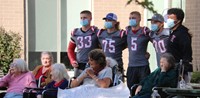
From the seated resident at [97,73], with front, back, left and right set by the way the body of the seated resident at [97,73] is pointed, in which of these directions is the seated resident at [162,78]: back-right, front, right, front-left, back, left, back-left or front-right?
back-left

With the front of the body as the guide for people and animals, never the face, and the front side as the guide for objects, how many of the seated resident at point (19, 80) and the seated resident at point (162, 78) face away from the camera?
0

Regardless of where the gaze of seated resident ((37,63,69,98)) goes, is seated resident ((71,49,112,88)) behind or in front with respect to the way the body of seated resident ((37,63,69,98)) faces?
behind

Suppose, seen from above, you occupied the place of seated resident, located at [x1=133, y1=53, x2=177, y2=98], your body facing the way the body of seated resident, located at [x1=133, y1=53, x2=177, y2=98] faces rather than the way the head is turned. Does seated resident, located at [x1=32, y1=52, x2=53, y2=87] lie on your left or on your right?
on your right

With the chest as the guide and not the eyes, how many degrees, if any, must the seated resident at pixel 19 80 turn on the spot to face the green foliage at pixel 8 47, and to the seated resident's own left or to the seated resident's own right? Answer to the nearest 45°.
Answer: approximately 135° to the seated resident's own right

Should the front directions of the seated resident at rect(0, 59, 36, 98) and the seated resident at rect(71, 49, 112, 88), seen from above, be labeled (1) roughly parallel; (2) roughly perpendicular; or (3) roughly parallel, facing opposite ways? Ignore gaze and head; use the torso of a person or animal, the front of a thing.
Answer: roughly parallel

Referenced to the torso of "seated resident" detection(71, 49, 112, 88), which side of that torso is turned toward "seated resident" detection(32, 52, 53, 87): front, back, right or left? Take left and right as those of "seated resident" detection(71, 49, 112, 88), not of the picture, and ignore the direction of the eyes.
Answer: right

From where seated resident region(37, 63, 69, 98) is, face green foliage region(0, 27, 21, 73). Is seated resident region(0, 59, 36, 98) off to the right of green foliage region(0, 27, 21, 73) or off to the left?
left

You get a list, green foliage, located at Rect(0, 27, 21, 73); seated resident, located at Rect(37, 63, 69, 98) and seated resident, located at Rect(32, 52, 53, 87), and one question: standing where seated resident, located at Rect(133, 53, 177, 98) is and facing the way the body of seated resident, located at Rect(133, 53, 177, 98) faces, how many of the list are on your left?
0

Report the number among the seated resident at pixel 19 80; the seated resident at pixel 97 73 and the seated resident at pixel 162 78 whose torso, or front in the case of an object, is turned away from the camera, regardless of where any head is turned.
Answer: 0

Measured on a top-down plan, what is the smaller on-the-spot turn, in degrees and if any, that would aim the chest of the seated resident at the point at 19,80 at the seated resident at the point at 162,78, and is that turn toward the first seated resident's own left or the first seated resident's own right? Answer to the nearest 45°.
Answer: approximately 90° to the first seated resident's own left

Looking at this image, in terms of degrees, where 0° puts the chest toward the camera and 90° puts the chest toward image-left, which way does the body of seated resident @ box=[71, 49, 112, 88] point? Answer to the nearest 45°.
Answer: approximately 45°

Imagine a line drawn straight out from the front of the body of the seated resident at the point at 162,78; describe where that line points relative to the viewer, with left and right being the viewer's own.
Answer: facing the viewer and to the left of the viewer

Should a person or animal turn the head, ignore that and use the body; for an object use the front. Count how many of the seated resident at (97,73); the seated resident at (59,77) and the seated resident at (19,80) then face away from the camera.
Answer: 0
